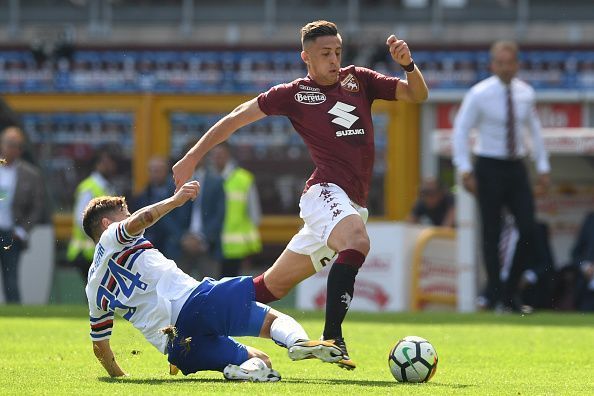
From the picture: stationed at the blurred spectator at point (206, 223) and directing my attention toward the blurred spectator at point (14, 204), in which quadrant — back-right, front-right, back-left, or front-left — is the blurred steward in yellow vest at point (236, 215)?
back-right

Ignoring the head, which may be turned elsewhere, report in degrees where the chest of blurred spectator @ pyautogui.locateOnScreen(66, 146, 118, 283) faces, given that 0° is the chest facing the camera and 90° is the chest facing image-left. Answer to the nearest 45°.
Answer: approximately 315°

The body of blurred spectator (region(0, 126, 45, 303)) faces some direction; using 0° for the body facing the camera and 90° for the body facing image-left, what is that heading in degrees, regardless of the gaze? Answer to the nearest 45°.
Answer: approximately 45°

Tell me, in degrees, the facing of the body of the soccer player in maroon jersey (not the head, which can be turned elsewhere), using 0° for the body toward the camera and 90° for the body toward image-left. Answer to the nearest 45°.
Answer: approximately 315°

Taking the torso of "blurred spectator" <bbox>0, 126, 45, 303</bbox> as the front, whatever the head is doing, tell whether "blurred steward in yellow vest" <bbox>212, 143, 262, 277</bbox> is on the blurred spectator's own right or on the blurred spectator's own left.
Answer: on the blurred spectator's own left

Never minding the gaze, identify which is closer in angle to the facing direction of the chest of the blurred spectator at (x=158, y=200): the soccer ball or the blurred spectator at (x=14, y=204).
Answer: the soccer ball

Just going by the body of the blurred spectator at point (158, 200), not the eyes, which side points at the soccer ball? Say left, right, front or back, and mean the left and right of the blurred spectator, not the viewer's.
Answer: front
